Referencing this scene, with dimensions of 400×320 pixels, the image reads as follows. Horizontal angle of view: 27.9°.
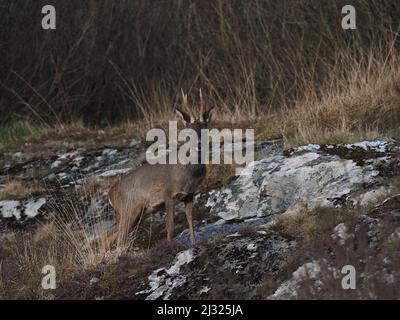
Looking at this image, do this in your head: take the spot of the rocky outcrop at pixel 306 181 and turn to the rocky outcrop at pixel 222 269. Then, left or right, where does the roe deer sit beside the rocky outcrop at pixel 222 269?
right

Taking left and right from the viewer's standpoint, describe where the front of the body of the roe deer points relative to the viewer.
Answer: facing to the right of the viewer

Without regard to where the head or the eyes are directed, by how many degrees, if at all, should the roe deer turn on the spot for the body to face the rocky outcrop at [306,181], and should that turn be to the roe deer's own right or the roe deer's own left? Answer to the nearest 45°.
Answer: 0° — it already faces it

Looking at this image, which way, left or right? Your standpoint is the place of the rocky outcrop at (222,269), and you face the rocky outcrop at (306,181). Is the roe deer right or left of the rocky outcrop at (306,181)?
left
